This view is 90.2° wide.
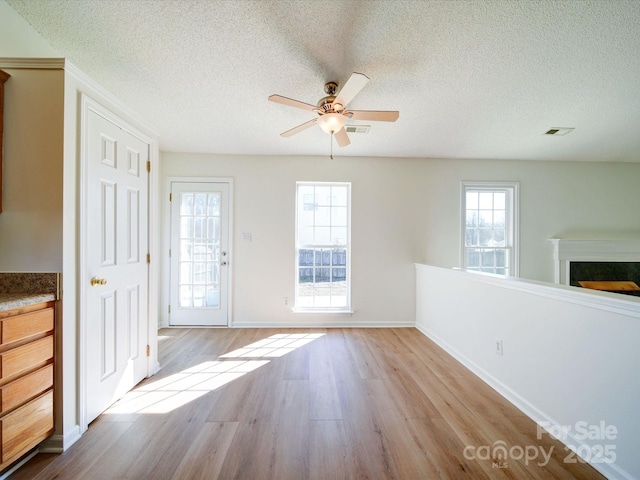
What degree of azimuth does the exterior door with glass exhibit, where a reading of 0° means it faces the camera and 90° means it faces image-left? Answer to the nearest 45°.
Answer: approximately 0°

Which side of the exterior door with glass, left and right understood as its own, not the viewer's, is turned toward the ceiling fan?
front

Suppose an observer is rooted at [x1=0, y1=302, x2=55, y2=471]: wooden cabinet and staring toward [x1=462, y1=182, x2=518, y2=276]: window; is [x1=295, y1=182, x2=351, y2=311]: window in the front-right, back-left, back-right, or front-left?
front-left

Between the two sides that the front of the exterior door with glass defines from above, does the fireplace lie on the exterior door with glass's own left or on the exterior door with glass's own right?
on the exterior door with glass's own left

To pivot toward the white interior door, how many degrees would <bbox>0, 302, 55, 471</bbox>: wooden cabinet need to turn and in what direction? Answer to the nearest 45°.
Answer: approximately 90° to its left

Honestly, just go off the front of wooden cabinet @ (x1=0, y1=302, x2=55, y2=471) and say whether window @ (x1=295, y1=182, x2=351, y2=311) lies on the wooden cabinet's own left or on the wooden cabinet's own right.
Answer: on the wooden cabinet's own left

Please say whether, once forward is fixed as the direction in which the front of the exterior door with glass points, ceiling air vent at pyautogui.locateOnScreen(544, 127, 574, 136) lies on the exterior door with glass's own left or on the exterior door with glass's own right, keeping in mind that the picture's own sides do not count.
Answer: on the exterior door with glass's own left

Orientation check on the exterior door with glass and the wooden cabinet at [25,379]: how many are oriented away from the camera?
0

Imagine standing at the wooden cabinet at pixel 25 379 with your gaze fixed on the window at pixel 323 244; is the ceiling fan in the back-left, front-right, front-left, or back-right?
front-right

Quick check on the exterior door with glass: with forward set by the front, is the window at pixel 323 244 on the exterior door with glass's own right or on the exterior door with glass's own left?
on the exterior door with glass's own left

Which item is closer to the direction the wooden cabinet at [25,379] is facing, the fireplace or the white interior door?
the fireplace

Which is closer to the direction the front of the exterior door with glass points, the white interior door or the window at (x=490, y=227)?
the white interior door

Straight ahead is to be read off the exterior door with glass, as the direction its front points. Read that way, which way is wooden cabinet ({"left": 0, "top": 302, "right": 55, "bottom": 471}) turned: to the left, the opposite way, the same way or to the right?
to the left

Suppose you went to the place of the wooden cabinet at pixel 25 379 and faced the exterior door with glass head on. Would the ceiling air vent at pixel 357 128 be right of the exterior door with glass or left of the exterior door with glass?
right

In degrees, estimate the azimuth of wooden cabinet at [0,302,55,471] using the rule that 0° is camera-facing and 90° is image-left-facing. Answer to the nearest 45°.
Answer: approximately 315°
